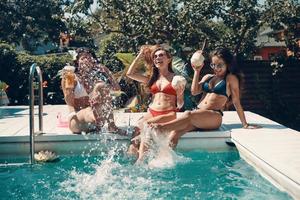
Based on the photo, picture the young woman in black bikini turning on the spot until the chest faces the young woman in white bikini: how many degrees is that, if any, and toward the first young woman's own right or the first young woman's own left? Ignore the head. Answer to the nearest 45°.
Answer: approximately 45° to the first young woman's own right

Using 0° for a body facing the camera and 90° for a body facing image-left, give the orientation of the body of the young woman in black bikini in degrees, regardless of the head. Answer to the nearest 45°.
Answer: approximately 45°
